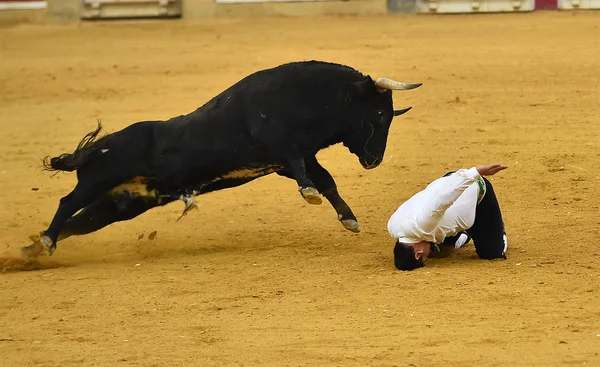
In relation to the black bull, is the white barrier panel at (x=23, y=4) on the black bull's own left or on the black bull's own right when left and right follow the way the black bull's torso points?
on the black bull's own left

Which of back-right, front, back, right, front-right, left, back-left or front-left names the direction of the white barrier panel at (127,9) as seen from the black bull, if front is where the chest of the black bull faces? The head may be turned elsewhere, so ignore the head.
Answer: left

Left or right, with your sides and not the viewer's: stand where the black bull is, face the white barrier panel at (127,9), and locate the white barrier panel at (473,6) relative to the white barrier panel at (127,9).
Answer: right

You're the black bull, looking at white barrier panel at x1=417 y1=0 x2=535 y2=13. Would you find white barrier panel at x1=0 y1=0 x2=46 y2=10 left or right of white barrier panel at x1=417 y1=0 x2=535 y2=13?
left

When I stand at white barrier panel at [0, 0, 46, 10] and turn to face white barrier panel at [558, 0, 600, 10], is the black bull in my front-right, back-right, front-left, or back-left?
front-right

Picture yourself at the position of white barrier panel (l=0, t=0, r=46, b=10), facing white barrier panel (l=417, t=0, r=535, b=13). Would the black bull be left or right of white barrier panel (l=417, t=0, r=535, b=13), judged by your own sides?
right

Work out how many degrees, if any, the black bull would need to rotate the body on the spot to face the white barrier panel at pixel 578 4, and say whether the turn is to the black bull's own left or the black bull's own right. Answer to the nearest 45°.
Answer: approximately 45° to the black bull's own left

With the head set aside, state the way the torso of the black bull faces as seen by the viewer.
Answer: to the viewer's right
